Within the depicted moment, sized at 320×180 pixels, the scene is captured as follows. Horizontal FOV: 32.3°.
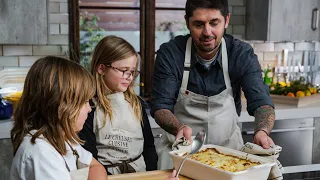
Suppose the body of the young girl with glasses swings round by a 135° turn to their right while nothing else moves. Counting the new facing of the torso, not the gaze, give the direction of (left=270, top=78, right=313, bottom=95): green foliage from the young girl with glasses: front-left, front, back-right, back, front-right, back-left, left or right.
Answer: back-right

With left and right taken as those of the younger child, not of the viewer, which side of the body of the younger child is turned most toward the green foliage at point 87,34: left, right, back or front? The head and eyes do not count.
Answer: left

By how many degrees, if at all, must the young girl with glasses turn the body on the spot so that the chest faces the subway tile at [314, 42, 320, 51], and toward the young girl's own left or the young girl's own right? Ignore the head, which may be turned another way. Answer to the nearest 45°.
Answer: approximately 90° to the young girl's own left

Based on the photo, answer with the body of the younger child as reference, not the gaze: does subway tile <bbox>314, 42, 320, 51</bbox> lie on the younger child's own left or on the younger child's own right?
on the younger child's own left

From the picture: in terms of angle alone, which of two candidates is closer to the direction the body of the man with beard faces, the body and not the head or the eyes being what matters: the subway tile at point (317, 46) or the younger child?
the younger child

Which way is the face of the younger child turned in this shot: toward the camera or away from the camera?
away from the camera

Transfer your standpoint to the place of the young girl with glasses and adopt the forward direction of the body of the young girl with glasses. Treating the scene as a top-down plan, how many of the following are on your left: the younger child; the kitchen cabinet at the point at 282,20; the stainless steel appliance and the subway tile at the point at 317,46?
3

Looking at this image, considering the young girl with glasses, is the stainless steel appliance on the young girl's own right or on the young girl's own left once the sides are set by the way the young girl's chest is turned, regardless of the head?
on the young girl's own left

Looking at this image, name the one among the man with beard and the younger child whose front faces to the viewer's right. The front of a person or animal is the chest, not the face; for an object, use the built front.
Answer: the younger child

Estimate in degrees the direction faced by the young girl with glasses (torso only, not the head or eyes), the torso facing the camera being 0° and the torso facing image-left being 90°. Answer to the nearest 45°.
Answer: approximately 315°

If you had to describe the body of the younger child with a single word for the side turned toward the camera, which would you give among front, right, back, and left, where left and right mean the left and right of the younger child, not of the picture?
right

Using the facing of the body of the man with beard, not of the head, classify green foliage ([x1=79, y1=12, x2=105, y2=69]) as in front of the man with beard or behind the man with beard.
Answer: behind
